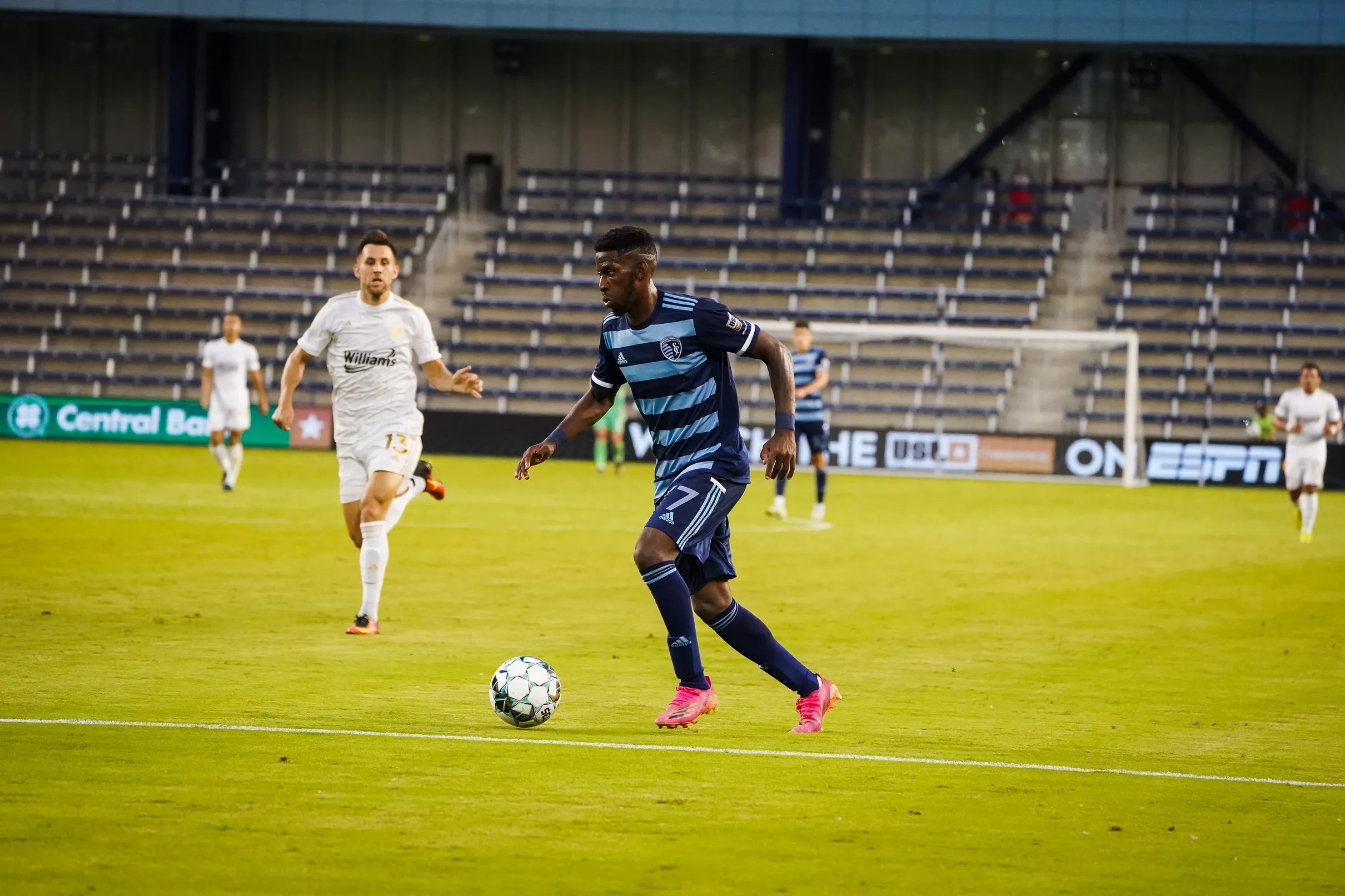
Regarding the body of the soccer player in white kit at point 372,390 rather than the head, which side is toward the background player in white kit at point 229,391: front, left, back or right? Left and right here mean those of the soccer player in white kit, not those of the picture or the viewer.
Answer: back

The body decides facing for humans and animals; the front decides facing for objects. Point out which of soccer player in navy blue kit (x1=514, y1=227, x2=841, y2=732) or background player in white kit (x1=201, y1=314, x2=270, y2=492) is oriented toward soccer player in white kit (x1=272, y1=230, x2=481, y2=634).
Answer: the background player in white kit

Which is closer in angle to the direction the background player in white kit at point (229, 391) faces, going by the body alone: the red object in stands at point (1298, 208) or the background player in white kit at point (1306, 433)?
the background player in white kit

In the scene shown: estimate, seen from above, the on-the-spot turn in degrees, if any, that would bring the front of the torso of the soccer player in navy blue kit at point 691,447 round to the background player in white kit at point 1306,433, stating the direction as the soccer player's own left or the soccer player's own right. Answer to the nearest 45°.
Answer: approximately 180°

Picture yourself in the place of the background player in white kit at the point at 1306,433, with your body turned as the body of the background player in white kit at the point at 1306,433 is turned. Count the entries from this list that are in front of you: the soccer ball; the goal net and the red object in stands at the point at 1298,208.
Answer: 1
